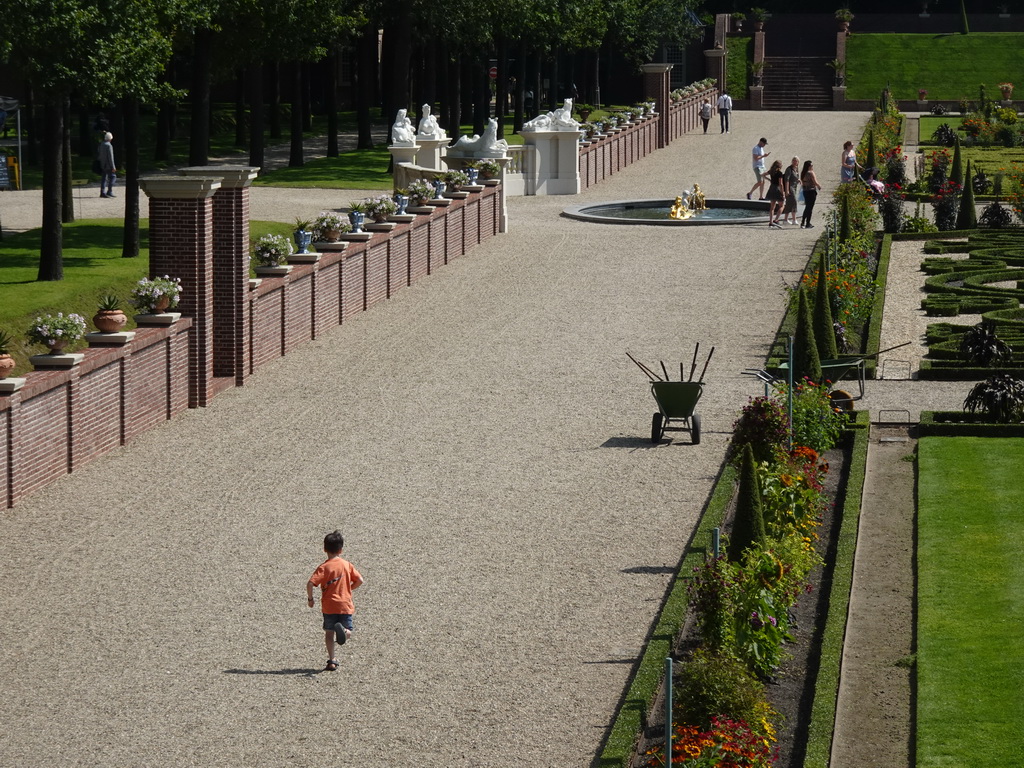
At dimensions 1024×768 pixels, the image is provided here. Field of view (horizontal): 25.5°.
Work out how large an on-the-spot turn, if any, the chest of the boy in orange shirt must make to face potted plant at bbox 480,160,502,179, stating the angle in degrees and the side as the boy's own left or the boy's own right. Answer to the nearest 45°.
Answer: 0° — they already face it

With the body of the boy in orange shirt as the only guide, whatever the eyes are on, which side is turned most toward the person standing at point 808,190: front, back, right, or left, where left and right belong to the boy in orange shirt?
front

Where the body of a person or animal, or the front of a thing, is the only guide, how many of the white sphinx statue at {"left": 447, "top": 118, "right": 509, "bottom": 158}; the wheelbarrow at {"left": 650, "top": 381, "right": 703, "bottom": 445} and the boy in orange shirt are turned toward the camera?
1

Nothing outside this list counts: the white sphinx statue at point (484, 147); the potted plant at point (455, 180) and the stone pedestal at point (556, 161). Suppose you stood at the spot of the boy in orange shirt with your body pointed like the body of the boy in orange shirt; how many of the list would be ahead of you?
3

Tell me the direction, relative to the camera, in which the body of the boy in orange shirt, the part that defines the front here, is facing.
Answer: away from the camera

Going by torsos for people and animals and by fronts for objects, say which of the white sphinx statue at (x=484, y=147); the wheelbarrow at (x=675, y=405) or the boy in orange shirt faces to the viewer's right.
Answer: the white sphinx statue

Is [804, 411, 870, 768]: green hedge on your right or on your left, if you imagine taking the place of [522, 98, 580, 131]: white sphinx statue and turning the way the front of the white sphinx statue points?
on your right

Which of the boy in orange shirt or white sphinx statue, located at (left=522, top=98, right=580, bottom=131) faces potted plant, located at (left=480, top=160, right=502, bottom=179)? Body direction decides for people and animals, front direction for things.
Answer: the boy in orange shirt

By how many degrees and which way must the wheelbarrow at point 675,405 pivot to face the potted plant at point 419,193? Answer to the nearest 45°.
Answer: approximately 180°

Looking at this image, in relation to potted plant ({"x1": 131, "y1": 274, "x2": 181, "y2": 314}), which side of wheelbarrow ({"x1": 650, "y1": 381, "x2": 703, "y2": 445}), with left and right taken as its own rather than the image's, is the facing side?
right

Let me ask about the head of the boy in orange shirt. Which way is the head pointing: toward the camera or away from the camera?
away from the camera

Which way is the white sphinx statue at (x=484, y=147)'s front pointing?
to the viewer's right

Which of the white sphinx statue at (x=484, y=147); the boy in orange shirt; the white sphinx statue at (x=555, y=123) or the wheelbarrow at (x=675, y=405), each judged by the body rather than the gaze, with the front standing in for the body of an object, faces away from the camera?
the boy in orange shirt

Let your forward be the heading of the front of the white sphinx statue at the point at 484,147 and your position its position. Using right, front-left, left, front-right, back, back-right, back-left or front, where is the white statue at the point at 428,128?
back-left

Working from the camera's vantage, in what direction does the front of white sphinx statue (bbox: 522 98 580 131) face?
facing to the right of the viewer
